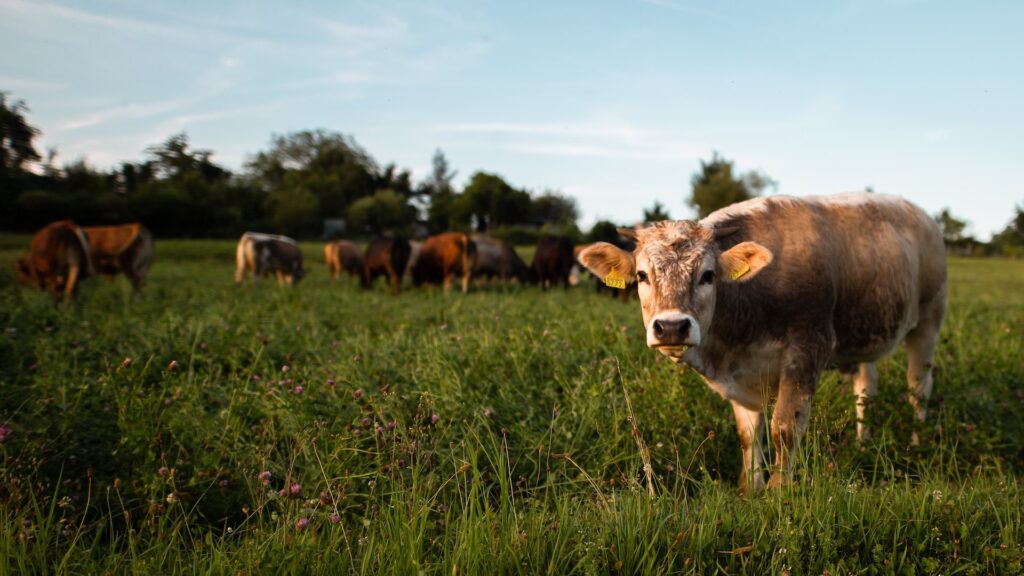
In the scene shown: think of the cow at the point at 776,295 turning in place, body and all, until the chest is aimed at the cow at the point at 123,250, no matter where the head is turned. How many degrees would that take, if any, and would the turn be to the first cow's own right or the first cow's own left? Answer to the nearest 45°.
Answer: approximately 90° to the first cow's own right

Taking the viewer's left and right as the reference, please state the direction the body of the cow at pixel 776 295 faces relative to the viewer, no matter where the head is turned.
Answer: facing the viewer and to the left of the viewer

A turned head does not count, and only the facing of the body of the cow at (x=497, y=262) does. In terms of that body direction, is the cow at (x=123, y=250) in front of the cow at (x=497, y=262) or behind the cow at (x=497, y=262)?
behind

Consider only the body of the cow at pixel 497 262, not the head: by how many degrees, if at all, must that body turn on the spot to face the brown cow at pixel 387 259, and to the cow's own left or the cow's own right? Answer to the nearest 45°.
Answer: approximately 135° to the cow's own right

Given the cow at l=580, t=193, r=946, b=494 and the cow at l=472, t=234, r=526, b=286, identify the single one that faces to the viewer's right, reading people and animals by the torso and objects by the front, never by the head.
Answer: the cow at l=472, t=234, r=526, b=286

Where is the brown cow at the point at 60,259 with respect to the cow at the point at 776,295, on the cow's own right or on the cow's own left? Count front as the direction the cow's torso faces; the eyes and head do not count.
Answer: on the cow's own right

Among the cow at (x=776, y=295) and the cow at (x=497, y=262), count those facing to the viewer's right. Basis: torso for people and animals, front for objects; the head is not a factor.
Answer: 1

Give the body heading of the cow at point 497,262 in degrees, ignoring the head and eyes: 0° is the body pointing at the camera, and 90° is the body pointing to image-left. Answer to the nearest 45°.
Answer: approximately 270°

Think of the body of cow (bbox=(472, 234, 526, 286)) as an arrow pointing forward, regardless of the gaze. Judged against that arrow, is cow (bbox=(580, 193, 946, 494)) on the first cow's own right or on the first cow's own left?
on the first cow's own right
